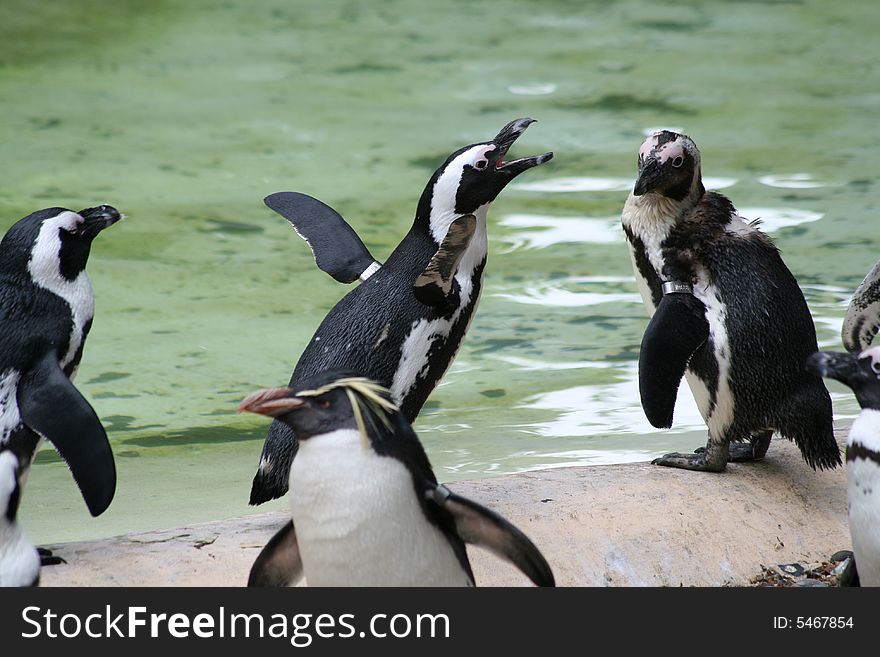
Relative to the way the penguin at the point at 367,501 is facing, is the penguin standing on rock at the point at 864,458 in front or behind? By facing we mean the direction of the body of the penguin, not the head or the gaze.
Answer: behind

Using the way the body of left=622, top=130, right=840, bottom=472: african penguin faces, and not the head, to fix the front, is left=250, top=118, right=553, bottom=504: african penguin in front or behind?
in front

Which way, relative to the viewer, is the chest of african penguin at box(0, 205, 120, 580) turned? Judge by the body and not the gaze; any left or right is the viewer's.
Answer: facing to the right of the viewer

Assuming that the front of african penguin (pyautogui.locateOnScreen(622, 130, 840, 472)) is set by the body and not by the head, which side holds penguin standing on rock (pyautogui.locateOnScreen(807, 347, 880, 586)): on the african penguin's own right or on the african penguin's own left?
on the african penguin's own left

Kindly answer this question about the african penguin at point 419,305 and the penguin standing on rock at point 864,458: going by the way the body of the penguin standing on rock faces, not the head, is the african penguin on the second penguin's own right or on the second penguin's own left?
on the second penguin's own right

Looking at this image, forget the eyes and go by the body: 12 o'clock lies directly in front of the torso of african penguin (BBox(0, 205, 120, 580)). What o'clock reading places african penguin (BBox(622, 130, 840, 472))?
african penguin (BBox(622, 130, 840, 472)) is roughly at 12 o'clock from african penguin (BBox(0, 205, 120, 580)).
